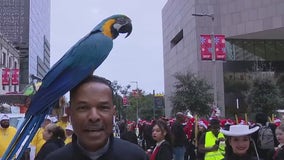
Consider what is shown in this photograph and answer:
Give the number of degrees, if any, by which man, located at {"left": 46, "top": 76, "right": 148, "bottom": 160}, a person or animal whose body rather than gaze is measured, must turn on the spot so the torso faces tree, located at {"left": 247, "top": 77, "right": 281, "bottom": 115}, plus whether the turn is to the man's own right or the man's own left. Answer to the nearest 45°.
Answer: approximately 135° to the man's own left

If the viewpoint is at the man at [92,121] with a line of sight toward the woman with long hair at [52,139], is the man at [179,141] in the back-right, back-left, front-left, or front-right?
front-right

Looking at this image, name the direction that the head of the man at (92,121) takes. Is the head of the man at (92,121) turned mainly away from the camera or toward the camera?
toward the camera

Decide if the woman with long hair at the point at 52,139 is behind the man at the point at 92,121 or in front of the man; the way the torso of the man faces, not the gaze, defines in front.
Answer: behind

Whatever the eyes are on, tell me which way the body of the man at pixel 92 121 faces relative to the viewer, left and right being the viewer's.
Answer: facing the viewer
